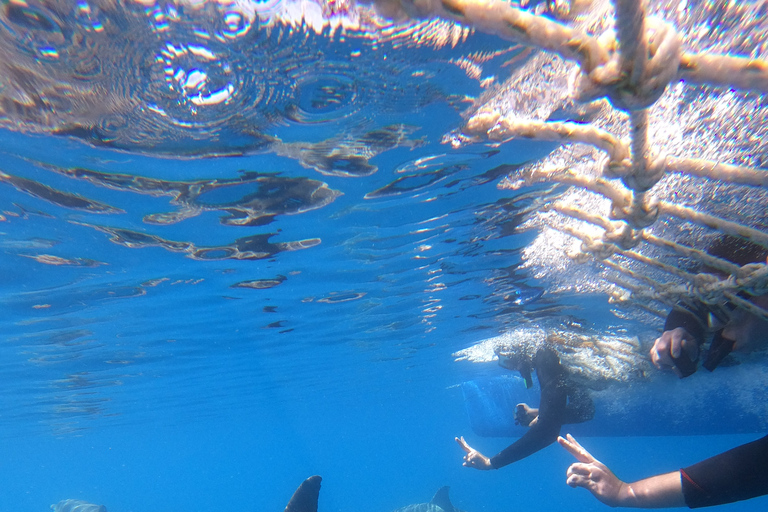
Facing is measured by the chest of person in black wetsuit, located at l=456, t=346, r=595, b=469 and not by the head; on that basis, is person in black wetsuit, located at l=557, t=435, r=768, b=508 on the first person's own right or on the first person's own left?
on the first person's own left

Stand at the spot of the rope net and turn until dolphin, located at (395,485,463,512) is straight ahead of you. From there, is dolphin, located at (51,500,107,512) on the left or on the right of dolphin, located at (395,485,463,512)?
left

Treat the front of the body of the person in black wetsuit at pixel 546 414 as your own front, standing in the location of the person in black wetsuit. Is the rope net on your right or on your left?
on your left
